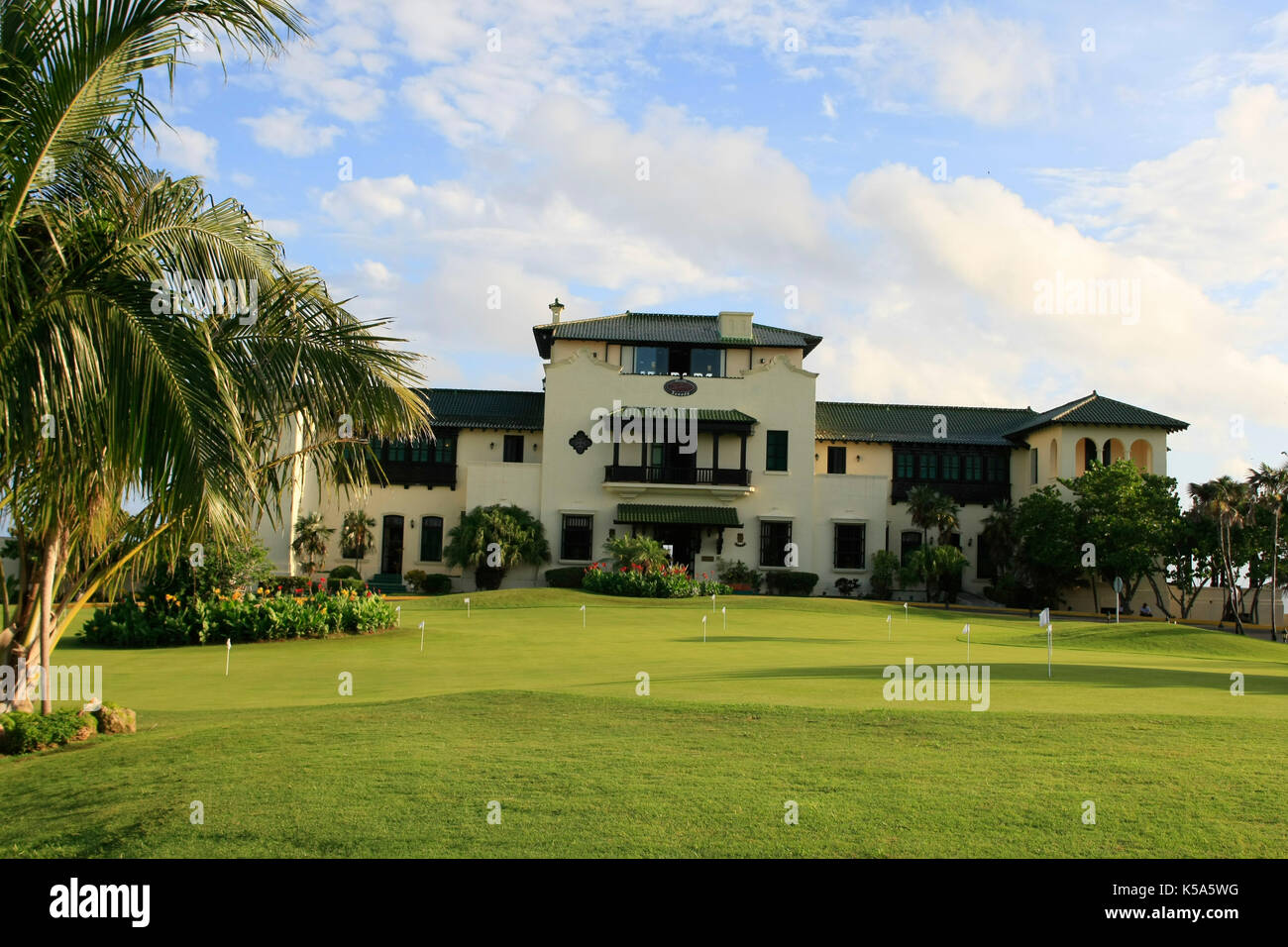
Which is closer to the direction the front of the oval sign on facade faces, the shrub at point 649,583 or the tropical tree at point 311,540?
the shrub

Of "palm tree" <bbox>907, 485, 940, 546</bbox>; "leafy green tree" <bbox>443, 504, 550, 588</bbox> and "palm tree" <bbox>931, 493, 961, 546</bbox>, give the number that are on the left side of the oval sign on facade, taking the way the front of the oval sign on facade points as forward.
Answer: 2

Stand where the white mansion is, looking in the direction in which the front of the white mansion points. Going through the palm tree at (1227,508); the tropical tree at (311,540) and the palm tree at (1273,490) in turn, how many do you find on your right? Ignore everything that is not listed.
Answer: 1

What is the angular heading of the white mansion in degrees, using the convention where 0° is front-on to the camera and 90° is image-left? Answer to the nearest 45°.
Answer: approximately 0°

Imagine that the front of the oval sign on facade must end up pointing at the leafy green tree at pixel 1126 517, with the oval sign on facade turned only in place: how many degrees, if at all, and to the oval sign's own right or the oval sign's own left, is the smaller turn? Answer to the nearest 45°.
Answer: approximately 90° to the oval sign's own left

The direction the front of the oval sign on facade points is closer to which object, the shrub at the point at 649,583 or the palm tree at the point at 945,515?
the shrub

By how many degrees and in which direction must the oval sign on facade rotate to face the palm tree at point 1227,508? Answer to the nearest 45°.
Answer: approximately 90° to its left

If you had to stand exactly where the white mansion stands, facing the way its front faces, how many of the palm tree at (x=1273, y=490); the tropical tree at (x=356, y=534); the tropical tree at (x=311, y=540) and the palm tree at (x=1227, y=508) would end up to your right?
2

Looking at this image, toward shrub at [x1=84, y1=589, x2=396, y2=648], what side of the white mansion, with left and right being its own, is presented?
front

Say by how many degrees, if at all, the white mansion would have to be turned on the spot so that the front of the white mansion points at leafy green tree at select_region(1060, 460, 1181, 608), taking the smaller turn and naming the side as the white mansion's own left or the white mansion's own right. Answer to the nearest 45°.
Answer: approximately 90° to the white mansion's own left

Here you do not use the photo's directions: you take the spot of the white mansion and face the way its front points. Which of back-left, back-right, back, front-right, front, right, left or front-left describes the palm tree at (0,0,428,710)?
front

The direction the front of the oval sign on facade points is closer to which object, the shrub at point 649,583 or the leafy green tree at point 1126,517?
the shrub

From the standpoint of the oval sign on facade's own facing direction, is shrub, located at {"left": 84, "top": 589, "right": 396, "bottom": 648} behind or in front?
in front

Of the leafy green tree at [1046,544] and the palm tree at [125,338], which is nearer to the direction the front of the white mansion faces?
the palm tree

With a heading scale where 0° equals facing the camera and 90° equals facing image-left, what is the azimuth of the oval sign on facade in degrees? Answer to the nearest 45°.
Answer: approximately 0°

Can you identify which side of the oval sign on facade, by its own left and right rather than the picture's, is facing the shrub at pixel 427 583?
right
